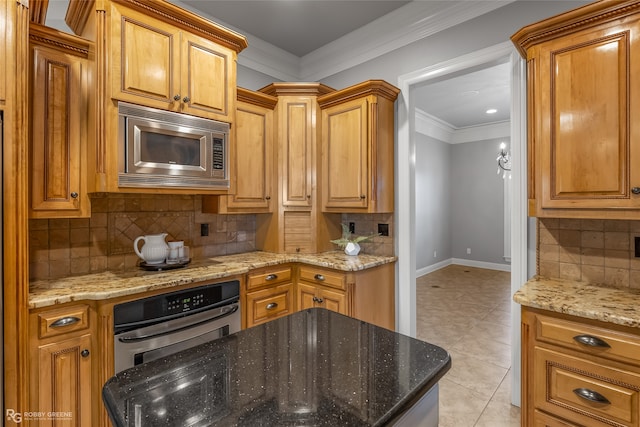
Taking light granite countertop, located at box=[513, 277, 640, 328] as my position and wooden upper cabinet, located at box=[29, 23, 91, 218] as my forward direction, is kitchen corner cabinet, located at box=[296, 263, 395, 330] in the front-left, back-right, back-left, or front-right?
front-right

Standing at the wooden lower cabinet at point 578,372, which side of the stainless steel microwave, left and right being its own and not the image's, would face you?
front

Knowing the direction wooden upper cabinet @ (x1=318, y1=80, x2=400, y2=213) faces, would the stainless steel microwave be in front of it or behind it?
in front

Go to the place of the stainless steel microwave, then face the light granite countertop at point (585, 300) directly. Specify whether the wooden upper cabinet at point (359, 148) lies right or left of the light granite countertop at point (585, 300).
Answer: left

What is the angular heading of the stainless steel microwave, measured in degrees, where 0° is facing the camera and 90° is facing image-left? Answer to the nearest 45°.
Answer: approximately 315°

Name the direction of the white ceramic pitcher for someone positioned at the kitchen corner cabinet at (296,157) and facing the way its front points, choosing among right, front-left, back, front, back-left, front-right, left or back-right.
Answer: front-right

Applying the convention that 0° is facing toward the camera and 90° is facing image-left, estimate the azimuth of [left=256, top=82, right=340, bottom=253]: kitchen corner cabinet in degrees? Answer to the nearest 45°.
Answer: approximately 0°

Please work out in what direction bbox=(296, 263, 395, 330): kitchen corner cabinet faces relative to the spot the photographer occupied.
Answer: facing the viewer and to the left of the viewer

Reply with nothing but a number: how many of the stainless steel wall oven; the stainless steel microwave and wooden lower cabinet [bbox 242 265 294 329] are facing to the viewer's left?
0

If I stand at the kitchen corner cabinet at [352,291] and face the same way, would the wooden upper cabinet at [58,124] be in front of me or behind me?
in front

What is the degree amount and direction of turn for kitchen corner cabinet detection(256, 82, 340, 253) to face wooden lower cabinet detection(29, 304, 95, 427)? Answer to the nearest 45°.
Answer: approximately 45° to its right

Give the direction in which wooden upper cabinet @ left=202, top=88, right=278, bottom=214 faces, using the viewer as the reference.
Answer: facing the viewer and to the right of the viewer

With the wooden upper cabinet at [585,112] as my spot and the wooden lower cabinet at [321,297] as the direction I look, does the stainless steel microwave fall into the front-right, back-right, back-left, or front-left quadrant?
front-left

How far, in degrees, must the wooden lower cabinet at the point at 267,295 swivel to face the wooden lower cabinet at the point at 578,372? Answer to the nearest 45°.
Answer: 0° — it already faces it
